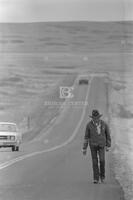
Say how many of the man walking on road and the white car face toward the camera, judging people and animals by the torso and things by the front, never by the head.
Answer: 2

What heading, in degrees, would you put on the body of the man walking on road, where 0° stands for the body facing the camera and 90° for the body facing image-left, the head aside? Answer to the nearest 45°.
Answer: approximately 0°

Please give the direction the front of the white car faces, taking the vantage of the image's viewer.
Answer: facing the viewer

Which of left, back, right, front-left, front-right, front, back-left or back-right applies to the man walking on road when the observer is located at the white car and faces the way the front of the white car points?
left

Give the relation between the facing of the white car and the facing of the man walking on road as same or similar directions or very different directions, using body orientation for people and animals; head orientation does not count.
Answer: same or similar directions

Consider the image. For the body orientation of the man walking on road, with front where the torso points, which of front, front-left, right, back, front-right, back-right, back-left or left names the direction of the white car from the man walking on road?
right
